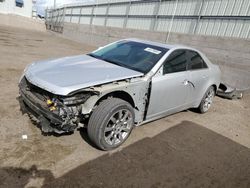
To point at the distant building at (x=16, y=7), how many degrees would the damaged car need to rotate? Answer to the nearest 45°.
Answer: approximately 90° to its right

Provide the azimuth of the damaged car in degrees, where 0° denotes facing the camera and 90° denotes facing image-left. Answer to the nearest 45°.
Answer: approximately 45°
